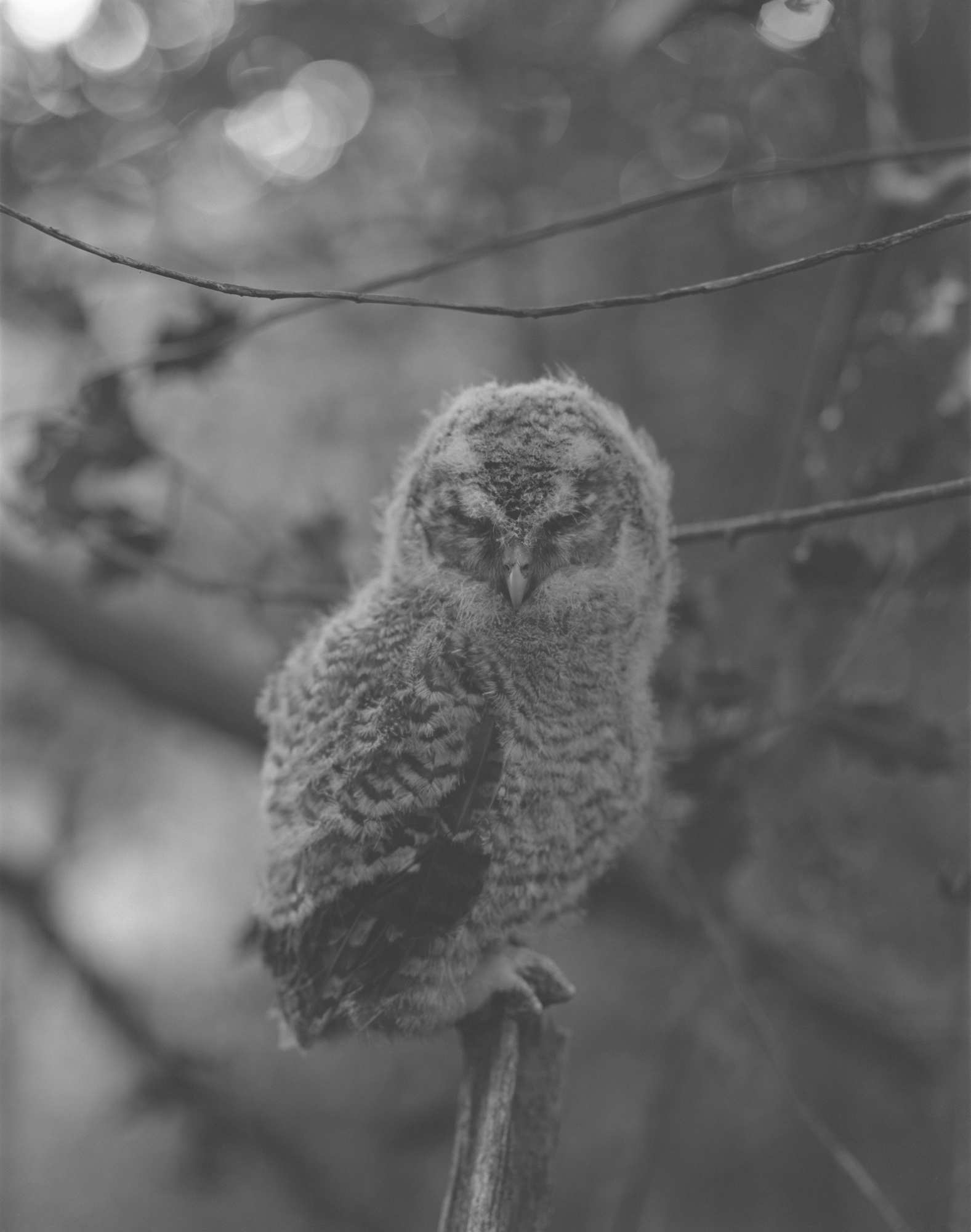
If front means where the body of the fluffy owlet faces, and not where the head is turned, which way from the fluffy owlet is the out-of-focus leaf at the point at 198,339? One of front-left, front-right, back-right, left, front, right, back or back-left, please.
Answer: back

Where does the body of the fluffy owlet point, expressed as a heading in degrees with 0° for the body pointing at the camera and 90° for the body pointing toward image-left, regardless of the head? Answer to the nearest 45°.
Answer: approximately 315°

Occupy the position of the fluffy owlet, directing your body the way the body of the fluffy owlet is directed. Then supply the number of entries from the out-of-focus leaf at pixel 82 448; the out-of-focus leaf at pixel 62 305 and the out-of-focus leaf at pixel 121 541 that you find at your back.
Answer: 3

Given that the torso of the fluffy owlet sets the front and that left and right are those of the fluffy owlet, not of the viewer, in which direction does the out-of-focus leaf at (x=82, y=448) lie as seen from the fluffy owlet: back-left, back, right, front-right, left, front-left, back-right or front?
back

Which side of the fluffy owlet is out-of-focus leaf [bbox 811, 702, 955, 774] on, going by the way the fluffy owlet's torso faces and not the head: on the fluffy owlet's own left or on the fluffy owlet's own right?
on the fluffy owlet's own left

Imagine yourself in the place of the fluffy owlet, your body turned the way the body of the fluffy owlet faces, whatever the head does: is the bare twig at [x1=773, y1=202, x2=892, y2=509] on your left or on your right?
on your left

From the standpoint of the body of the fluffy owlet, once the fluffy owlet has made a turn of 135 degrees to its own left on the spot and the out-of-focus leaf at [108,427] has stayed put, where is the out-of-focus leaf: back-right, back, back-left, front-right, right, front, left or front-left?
front-left
